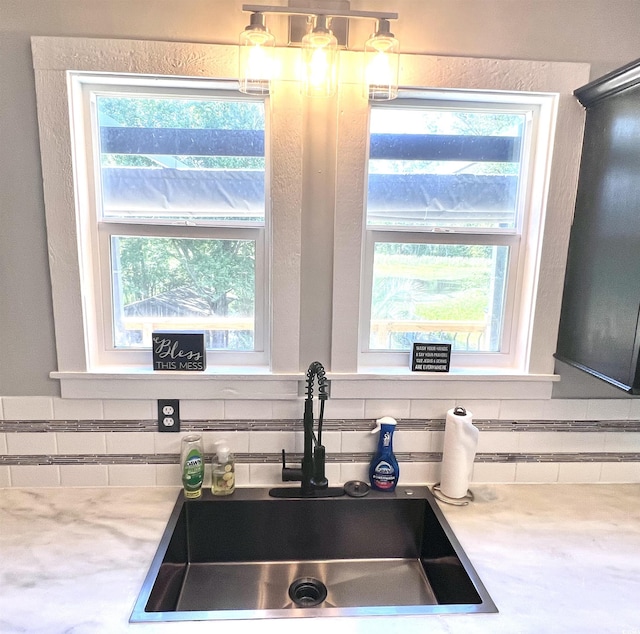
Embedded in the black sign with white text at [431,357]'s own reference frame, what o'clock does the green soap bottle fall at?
The green soap bottle is roughly at 2 o'clock from the black sign with white text.

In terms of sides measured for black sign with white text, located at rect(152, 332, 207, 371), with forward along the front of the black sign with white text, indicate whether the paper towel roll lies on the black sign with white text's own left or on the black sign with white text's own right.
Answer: on the black sign with white text's own left

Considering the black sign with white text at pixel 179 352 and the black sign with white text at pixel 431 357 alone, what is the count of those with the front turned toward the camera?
2

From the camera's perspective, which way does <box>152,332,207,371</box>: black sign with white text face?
toward the camera

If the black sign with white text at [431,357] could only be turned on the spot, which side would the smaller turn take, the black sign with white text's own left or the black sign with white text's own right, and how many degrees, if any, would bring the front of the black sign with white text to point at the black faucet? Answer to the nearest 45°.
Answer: approximately 45° to the black sign with white text's own right

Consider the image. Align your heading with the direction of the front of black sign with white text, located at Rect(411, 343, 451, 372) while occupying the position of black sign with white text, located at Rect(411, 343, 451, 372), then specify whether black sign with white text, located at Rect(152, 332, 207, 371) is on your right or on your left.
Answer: on your right

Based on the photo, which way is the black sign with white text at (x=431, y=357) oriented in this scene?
toward the camera
